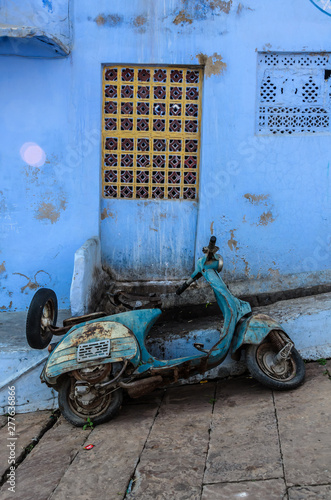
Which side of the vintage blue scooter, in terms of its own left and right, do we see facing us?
right
